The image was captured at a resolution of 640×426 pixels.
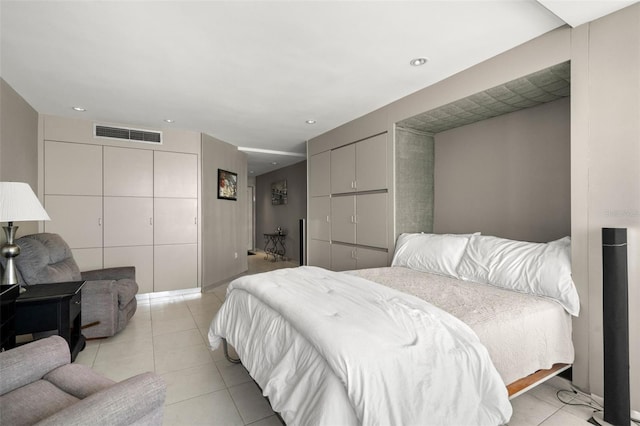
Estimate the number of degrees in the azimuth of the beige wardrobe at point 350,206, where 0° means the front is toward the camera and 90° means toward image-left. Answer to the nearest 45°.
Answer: approximately 45°

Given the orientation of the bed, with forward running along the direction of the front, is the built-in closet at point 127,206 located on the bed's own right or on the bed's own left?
on the bed's own right

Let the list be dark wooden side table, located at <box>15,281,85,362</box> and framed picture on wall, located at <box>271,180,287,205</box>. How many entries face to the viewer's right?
1

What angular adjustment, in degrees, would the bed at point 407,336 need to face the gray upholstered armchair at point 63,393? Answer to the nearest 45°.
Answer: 0° — it already faces it

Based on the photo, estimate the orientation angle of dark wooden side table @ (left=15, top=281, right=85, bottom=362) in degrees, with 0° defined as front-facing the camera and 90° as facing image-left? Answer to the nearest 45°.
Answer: approximately 270°
